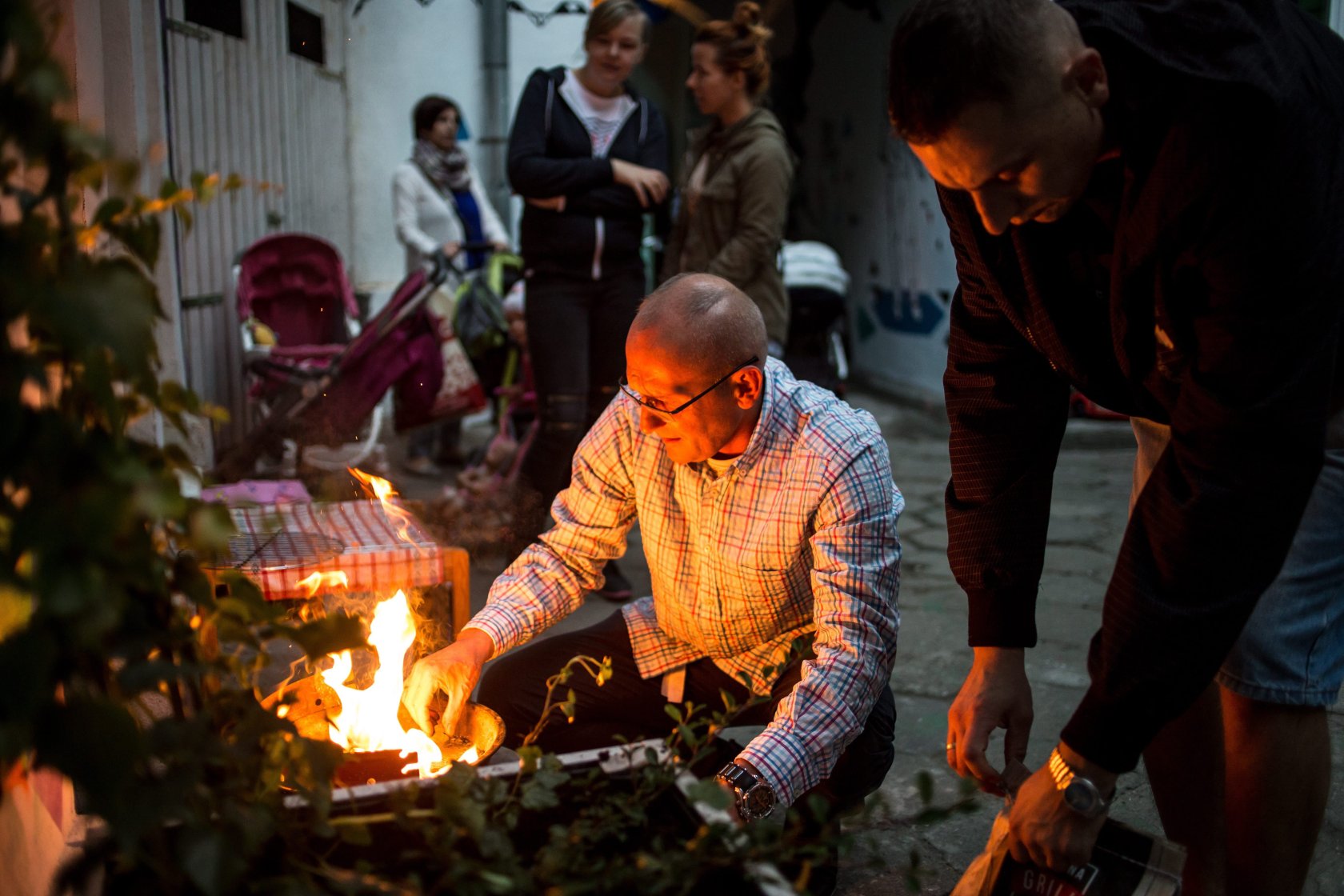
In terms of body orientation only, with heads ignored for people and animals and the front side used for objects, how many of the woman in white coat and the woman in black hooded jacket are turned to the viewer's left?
0

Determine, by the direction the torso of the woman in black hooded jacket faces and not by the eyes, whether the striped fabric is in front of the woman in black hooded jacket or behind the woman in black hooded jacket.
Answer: in front

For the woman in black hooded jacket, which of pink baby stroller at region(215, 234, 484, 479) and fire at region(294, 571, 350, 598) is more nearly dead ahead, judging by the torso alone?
the fire

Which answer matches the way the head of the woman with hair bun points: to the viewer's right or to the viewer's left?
to the viewer's left

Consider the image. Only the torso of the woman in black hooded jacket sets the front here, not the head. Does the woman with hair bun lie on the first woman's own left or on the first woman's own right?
on the first woman's own left

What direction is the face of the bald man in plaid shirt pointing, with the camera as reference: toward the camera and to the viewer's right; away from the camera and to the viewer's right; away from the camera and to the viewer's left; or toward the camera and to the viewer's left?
toward the camera and to the viewer's left

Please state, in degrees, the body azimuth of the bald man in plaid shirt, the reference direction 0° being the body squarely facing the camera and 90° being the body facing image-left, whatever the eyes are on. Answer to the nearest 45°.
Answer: approximately 45°

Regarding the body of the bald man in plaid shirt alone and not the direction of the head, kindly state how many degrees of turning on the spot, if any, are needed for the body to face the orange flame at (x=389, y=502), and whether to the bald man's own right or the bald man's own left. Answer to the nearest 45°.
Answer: approximately 90° to the bald man's own right

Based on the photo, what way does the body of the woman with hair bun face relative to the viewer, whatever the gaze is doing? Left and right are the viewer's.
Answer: facing the viewer and to the left of the viewer

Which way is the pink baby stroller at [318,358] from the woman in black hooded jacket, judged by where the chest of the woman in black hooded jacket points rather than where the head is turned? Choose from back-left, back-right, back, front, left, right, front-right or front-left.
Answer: back-right

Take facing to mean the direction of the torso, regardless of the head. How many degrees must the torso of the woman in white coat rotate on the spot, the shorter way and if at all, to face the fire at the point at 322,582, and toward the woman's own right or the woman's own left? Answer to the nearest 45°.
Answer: approximately 45° to the woman's own right
